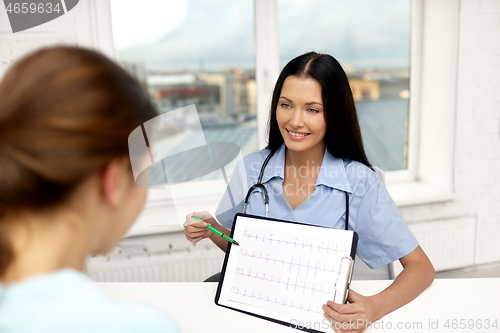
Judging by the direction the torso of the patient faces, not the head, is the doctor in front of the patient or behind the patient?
in front

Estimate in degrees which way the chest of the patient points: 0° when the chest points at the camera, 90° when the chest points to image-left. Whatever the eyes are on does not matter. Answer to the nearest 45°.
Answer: approximately 225°

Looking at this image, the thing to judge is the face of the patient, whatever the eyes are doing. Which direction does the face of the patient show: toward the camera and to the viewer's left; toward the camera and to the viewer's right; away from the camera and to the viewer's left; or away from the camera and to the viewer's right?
away from the camera and to the viewer's right

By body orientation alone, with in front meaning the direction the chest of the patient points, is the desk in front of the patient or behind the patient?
in front

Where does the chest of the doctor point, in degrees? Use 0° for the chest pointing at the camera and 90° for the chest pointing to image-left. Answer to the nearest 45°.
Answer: approximately 45°
